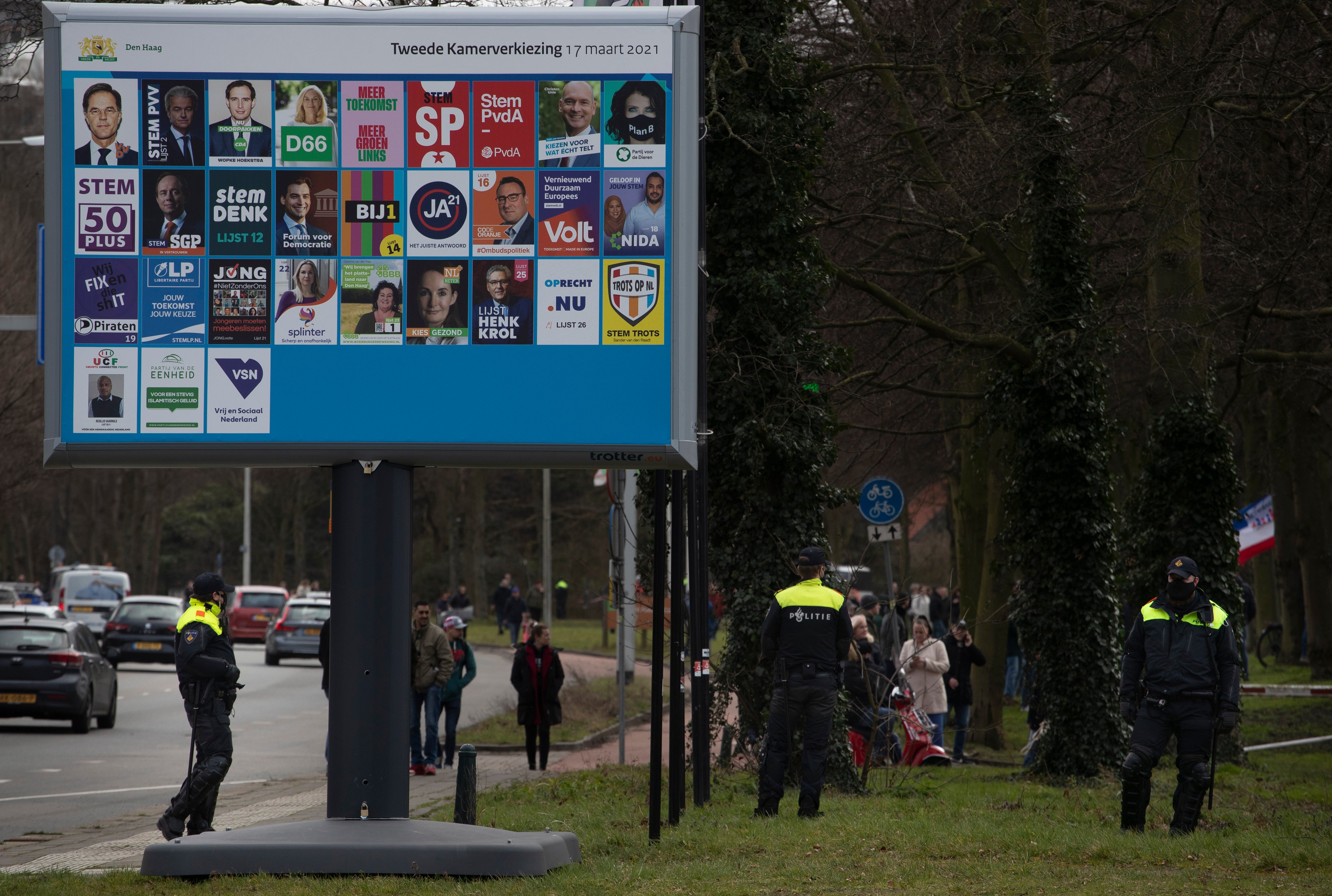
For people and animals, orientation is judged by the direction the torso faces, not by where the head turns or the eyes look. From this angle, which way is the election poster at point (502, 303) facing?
toward the camera

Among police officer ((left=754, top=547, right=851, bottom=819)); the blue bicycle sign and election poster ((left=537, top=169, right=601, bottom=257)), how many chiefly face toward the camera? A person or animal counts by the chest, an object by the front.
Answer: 2

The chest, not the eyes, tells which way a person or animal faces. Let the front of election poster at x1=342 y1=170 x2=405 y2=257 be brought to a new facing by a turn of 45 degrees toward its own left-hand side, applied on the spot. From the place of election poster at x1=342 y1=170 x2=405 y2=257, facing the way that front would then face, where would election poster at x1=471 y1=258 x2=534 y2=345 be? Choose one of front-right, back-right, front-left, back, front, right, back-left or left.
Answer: front-left

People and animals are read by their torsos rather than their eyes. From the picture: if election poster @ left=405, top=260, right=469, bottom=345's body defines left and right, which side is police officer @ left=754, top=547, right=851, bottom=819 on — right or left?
on its left

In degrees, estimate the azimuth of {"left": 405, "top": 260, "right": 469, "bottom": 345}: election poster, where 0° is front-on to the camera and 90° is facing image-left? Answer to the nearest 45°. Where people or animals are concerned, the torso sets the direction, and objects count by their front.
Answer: approximately 0°

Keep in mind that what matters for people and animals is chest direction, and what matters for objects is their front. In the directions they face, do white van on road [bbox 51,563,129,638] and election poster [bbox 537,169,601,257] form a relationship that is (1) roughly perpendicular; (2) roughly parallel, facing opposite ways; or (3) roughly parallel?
roughly parallel, facing opposite ways

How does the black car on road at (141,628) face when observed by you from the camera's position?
facing away from the viewer

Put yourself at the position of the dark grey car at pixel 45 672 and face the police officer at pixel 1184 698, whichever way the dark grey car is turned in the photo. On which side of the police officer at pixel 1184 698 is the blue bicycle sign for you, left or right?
left

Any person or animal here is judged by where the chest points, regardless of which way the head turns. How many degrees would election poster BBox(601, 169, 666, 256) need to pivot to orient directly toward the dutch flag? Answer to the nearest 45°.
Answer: approximately 135° to its left

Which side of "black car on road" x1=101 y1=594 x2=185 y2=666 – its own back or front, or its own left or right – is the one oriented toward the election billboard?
back

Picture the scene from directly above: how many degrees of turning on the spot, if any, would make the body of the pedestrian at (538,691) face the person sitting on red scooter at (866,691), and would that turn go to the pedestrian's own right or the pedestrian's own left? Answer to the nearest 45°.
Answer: approximately 45° to the pedestrian's own left

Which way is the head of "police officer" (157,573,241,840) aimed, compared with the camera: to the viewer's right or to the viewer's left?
to the viewer's right

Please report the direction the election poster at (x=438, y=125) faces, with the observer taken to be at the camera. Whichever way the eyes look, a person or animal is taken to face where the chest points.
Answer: facing the viewer

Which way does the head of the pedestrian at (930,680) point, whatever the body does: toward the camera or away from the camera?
toward the camera

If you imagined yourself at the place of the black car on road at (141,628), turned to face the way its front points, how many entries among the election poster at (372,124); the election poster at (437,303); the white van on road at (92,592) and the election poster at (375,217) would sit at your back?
3

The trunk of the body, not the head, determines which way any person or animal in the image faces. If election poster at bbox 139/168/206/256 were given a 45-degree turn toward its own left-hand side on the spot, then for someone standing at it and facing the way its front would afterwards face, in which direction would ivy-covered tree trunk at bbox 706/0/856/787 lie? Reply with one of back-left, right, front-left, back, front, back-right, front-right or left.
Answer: left

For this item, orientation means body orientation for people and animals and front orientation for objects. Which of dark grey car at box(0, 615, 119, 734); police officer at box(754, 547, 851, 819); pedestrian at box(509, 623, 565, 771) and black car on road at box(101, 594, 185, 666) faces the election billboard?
the pedestrian

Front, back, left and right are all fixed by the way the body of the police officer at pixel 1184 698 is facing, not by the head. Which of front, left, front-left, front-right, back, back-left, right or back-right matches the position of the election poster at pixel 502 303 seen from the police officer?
front-right
